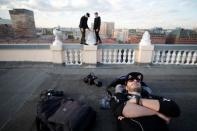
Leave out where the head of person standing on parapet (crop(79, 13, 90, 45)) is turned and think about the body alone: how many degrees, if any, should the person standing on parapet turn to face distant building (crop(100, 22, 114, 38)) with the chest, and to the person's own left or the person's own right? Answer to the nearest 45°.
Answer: approximately 90° to the person's own left

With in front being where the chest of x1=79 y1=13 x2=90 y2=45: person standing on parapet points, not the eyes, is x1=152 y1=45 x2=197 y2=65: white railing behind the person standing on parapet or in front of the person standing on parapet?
in front

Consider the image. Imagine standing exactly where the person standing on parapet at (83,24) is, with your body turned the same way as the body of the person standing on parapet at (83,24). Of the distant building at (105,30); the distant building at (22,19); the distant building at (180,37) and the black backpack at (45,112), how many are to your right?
1

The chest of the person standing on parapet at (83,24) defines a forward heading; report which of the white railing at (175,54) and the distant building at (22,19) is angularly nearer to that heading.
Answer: the white railing

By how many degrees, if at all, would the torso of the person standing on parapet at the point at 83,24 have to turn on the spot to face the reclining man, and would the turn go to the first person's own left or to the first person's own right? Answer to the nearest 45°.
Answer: approximately 90° to the first person's own right

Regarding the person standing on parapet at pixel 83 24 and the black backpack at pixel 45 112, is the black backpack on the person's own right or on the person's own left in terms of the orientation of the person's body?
on the person's own right

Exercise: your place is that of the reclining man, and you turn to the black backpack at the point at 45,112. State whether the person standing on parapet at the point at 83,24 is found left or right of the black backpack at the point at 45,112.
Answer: right

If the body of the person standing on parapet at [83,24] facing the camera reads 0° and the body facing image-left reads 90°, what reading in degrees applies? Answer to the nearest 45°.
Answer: approximately 270°

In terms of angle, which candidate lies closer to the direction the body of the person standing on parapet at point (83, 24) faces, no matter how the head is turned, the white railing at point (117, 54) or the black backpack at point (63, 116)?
the white railing

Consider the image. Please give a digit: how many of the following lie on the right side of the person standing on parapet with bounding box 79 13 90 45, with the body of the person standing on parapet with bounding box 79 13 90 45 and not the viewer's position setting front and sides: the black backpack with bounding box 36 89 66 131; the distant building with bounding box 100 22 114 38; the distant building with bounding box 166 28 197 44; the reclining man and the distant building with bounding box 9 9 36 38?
2

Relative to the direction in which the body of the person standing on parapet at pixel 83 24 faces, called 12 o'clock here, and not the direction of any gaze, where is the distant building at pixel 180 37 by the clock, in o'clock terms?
The distant building is roughly at 11 o'clock from the person standing on parapet.

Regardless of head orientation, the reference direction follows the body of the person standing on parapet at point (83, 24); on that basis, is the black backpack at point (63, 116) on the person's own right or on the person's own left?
on the person's own right
